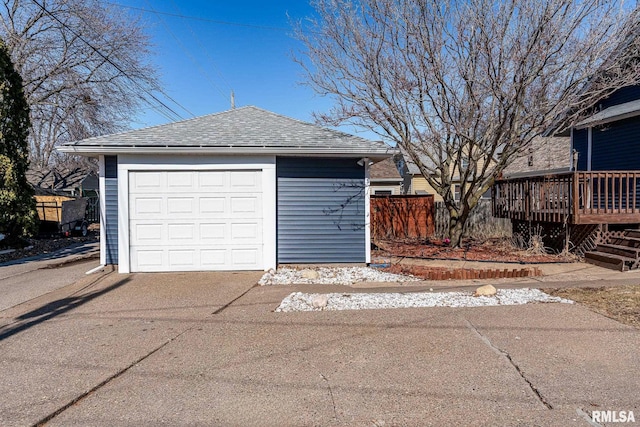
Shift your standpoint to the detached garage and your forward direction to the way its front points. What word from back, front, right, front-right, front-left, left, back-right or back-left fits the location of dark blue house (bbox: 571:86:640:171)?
left

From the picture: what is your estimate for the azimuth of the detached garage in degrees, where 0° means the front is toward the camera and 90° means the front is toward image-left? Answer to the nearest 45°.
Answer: approximately 0°

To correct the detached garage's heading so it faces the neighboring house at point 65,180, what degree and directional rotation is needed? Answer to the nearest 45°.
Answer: approximately 135° to its right

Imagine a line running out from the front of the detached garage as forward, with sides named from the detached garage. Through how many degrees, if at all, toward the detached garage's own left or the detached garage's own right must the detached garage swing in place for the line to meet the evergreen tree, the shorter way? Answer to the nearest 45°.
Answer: approximately 135° to the detached garage's own right

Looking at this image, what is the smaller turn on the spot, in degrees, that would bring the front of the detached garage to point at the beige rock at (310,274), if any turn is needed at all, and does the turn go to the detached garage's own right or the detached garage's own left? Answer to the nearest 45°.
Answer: approximately 45° to the detached garage's own left

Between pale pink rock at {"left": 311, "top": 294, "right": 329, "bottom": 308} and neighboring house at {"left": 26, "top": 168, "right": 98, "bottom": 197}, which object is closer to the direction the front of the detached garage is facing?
the pale pink rock

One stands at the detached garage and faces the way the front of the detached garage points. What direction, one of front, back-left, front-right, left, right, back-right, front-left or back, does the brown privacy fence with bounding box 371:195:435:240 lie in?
back-left

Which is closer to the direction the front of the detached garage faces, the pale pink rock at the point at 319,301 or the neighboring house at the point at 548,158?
the pale pink rock

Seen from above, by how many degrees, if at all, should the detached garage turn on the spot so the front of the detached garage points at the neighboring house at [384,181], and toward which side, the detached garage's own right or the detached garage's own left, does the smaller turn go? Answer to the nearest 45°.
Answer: approximately 135° to the detached garage's own left

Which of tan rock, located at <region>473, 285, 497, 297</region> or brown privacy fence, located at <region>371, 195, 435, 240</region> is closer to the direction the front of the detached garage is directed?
the tan rock

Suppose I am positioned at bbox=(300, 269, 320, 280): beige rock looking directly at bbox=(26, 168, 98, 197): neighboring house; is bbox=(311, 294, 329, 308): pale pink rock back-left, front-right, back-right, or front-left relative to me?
back-left

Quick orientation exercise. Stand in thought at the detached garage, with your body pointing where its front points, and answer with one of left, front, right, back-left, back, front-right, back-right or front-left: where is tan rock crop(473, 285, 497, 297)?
front-left

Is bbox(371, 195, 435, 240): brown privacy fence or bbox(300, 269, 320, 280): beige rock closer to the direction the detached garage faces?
the beige rock
